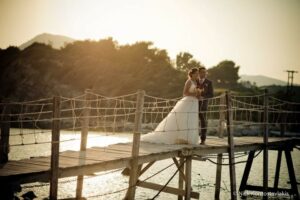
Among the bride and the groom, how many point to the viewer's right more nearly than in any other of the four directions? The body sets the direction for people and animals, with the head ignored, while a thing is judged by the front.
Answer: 1

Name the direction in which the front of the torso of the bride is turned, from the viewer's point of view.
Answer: to the viewer's right

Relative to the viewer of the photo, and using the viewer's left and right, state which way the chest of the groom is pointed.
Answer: facing the viewer and to the left of the viewer
